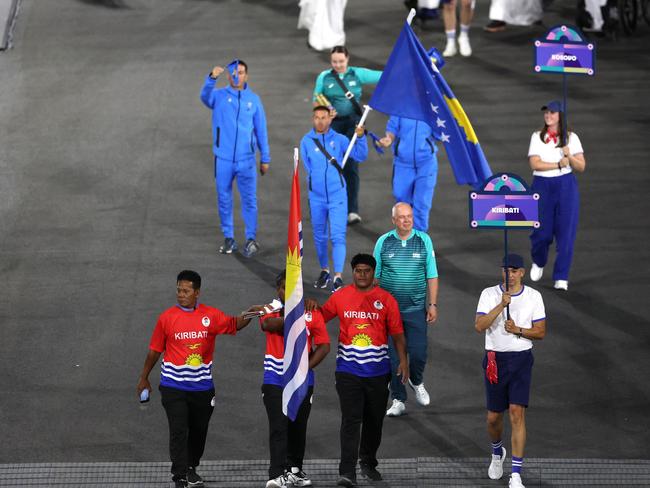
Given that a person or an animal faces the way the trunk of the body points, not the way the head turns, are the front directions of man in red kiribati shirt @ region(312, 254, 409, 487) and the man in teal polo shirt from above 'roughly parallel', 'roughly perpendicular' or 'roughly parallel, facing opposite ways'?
roughly parallel

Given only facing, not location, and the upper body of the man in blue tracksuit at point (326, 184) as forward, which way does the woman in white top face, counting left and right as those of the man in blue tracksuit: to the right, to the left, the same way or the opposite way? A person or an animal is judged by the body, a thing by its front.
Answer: the same way

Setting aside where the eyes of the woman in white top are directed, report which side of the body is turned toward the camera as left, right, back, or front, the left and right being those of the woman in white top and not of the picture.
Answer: front

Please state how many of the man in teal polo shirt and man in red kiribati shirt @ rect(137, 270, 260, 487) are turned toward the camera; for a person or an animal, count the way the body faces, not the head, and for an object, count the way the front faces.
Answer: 2

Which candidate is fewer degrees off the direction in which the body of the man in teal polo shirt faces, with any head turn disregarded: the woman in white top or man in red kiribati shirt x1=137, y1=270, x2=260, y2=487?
the man in red kiribati shirt

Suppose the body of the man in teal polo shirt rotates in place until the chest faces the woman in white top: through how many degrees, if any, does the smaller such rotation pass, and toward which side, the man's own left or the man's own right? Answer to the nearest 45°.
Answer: approximately 135° to the man's own left

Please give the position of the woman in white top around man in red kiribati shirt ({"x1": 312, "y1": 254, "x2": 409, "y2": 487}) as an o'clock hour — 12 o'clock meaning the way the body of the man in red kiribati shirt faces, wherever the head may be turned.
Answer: The woman in white top is roughly at 7 o'clock from the man in red kiribati shirt.

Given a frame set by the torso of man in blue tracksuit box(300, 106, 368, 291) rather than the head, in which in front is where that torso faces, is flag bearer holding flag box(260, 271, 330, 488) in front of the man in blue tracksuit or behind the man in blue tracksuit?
in front

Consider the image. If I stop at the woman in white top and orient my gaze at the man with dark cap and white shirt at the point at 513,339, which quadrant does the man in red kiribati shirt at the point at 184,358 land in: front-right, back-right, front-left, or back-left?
front-right

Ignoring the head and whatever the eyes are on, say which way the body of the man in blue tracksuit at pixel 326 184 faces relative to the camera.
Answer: toward the camera

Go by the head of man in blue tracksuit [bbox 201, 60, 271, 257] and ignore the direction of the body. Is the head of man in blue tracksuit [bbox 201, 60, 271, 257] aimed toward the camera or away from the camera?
toward the camera

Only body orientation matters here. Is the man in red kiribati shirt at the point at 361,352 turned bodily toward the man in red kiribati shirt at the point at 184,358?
no

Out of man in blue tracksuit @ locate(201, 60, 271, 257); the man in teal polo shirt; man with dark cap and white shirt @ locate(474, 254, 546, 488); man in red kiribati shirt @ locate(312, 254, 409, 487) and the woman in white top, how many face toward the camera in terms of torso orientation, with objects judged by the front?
5

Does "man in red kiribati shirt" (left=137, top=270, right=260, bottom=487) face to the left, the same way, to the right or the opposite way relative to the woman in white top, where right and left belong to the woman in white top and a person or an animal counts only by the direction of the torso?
the same way

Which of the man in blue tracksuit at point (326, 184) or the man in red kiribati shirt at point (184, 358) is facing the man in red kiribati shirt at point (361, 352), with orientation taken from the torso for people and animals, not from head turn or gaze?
the man in blue tracksuit

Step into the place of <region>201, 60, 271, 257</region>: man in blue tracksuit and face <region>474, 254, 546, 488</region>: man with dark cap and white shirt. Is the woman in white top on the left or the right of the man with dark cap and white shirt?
left

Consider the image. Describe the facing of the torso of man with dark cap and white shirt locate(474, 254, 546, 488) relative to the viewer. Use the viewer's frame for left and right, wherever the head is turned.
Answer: facing the viewer

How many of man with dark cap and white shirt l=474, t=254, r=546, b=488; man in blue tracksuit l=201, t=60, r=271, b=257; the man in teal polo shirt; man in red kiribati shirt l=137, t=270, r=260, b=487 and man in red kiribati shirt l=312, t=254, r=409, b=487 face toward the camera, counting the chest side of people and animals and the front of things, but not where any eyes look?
5

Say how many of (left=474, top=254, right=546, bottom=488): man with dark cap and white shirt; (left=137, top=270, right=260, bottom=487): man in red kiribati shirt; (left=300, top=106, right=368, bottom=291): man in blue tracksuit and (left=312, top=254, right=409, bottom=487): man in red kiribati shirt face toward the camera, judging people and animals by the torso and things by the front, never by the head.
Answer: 4

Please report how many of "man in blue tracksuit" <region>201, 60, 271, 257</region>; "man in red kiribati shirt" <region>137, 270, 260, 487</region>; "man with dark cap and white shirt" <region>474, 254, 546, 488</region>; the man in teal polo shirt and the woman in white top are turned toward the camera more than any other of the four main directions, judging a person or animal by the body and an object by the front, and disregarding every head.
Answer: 5

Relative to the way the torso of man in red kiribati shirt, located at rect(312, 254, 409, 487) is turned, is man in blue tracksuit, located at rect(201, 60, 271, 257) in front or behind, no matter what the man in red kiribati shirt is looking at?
behind
